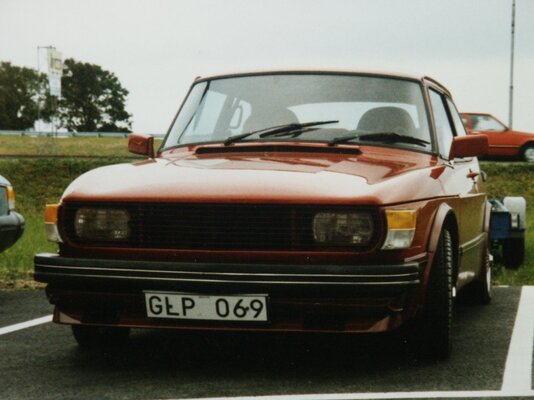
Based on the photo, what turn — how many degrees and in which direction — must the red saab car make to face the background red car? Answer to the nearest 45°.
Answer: approximately 180°

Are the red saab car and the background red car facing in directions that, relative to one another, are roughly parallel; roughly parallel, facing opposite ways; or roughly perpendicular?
roughly perpendicular

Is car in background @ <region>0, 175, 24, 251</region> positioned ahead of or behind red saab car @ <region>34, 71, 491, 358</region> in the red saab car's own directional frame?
behind

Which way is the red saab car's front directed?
toward the camera
